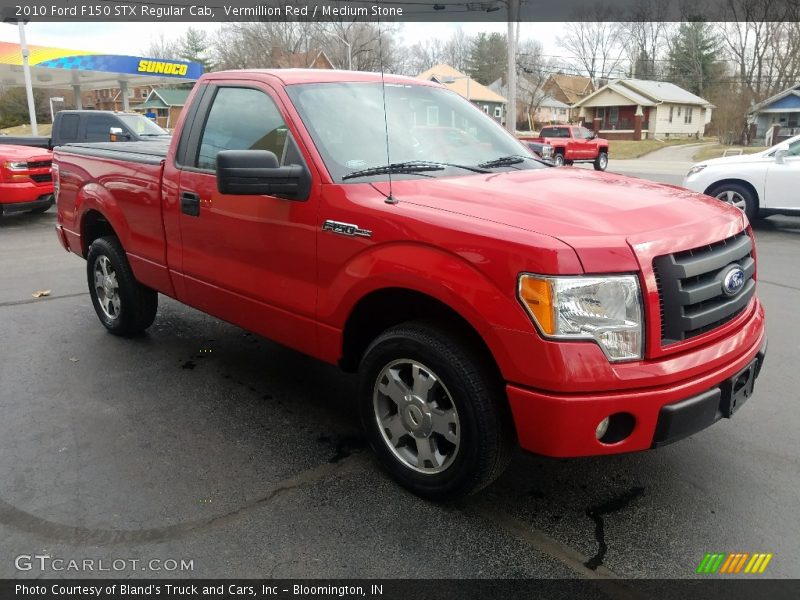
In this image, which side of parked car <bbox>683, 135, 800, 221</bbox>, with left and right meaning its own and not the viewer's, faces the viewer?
left

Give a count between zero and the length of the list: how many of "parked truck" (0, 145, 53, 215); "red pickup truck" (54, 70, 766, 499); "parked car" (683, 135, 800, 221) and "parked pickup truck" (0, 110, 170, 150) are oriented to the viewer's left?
1

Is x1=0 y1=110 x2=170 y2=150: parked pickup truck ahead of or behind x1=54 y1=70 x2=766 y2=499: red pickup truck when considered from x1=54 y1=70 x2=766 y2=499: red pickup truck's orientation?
behind

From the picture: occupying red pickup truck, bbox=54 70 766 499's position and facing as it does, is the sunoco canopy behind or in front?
behind

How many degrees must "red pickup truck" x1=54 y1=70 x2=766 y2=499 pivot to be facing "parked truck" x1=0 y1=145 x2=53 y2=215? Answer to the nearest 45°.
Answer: approximately 180°

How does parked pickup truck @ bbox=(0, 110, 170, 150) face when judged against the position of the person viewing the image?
facing the viewer and to the right of the viewer

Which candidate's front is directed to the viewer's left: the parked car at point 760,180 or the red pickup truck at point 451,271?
the parked car

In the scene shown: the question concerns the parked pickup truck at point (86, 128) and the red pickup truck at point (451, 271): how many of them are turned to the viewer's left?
0

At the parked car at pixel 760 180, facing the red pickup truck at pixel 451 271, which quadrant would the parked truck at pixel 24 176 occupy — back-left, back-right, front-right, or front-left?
front-right

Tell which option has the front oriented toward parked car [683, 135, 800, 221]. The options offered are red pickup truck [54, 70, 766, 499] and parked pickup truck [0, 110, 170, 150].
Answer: parked pickup truck [0, 110, 170, 150]

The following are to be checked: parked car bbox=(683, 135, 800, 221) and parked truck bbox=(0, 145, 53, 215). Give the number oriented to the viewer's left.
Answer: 1

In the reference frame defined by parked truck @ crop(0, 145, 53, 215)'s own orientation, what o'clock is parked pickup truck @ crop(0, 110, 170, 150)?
parked pickup truck @ crop(0, 110, 170, 150) is roughly at 8 o'clock from parked truck @ crop(0, 145, 53, 215).

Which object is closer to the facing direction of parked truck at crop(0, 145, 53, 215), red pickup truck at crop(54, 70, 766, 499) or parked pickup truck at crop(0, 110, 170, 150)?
the red pickup truck

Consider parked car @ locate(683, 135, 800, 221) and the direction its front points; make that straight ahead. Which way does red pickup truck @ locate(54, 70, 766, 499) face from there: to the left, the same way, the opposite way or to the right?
the opposite way
